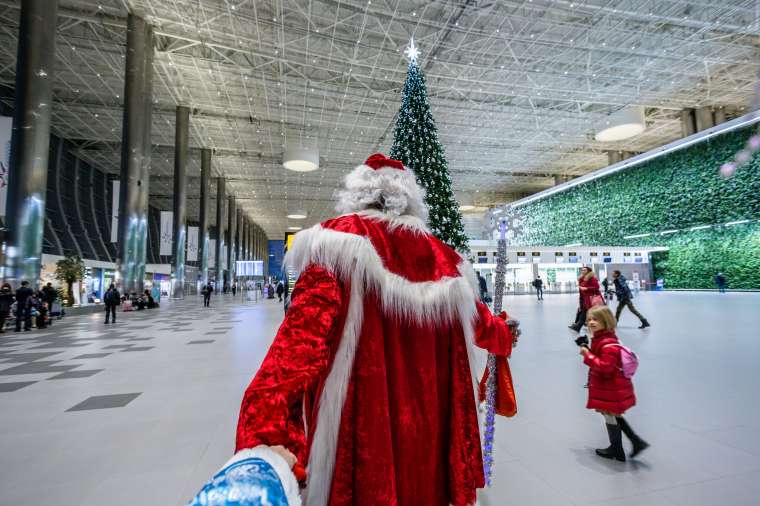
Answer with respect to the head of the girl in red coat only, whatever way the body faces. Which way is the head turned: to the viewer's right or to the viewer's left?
to the viewer's left

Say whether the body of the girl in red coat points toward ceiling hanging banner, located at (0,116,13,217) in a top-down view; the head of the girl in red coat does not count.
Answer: yes

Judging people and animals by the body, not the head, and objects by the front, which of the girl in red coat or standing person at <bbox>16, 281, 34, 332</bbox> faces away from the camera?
the standing person

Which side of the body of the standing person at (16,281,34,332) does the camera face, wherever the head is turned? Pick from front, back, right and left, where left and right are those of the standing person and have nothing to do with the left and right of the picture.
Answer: back

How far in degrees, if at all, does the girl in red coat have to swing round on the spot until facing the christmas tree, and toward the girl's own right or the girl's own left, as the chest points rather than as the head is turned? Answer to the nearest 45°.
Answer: approximately 45° to the girl's own right

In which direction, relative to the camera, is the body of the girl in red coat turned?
to the viewer's left

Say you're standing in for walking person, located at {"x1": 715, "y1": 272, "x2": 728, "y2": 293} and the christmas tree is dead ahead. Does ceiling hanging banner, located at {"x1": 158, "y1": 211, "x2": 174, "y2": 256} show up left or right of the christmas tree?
right

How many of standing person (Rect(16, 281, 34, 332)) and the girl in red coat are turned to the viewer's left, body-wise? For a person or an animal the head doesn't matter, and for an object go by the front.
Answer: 1
